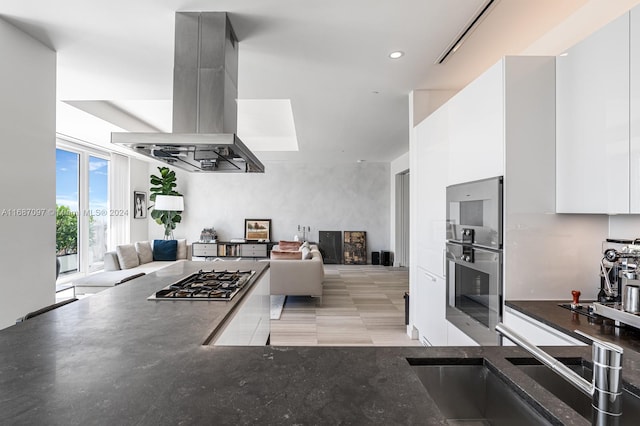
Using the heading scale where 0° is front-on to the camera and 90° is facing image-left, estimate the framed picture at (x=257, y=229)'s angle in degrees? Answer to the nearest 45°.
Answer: approximately 0°

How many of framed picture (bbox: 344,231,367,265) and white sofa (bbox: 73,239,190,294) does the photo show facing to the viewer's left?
0

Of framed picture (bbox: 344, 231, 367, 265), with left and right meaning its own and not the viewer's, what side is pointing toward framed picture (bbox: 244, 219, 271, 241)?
right

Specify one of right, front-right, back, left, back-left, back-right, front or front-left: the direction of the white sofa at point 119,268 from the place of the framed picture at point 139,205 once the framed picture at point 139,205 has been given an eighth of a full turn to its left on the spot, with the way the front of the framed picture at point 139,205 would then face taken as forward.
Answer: right

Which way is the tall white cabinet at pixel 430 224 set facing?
to the viewer's left

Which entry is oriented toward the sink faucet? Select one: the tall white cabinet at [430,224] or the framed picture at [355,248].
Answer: the framed picture

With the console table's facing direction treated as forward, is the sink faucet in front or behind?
in front

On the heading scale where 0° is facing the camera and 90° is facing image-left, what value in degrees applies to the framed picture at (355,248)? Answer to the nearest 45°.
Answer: approximately 0°

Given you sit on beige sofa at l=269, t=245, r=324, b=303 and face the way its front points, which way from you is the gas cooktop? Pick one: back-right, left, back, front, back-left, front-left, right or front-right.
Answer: left

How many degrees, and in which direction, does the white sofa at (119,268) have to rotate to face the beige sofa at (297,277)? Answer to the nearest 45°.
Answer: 0° — it already faces it
